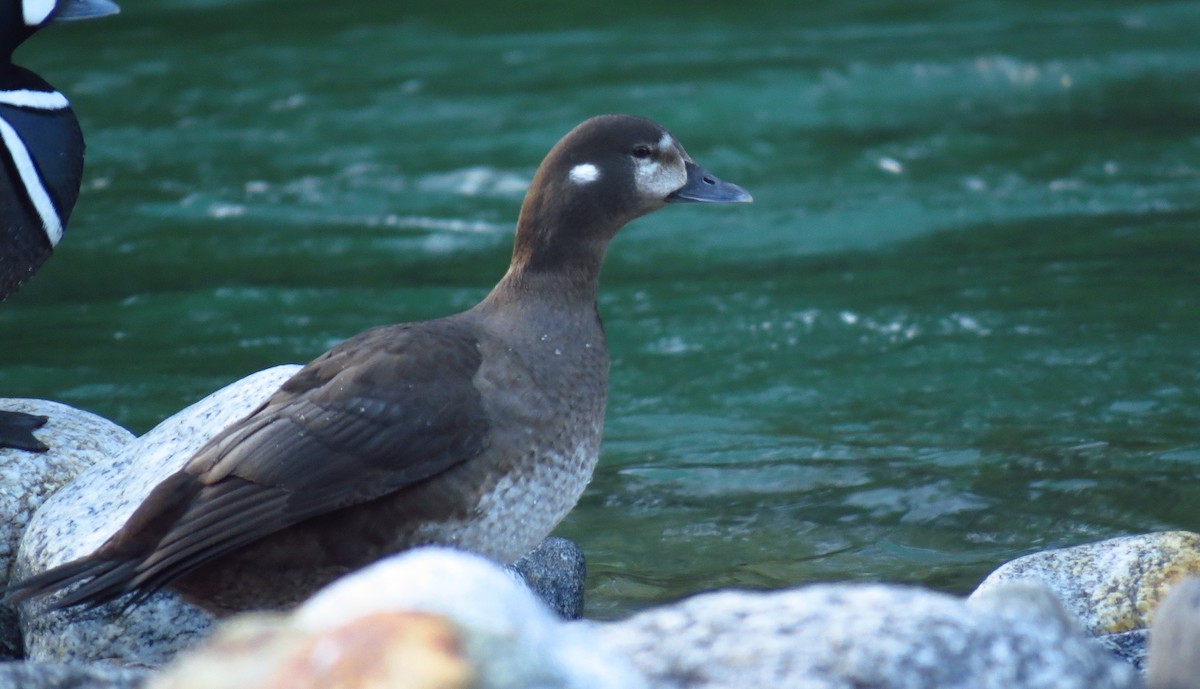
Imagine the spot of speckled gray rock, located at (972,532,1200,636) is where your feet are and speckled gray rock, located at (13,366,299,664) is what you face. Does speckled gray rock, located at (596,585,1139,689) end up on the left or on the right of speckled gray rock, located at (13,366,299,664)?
left

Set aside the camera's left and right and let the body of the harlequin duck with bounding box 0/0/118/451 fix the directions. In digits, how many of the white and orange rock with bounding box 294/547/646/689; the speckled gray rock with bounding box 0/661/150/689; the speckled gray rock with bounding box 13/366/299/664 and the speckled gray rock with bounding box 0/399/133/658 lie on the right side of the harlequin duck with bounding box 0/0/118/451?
4

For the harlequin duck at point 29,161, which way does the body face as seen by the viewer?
to the viewer's right

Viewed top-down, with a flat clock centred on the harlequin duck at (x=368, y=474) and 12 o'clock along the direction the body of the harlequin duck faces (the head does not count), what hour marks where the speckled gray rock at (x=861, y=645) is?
The speckled gray rock is roughly at 2 o'clock from the harlequin duck.

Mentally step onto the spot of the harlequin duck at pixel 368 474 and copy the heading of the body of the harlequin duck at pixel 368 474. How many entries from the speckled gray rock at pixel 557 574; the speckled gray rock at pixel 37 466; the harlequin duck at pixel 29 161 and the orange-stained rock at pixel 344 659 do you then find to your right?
1

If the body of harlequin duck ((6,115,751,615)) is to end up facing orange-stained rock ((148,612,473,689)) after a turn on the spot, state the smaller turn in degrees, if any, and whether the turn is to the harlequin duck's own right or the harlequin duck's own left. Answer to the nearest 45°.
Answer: approximately 90° to the harlequin duck's own right

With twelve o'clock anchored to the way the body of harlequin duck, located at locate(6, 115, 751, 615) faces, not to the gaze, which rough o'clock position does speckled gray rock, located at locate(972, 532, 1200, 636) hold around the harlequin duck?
The speckled gray rock is roughly at 12 o'clock from the harlequin duck.

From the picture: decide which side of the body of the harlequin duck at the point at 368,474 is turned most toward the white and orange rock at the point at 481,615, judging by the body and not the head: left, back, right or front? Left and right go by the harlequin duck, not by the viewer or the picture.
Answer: right

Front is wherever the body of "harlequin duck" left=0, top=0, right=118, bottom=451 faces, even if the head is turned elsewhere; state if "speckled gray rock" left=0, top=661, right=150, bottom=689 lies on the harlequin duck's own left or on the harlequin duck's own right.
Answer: on the harlequin duck's own right

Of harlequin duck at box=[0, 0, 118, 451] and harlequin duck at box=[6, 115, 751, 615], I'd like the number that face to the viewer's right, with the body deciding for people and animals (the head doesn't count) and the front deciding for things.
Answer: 2

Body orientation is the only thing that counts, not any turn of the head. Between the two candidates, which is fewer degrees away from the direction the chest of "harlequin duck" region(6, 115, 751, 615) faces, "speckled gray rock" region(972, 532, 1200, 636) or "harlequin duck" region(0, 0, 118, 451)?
the speckled gray rock

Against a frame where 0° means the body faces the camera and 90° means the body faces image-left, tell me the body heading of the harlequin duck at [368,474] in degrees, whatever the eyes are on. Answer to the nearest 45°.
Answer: approximately 270°

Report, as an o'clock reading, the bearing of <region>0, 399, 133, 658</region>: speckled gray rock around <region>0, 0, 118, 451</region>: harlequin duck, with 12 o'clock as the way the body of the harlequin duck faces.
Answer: The speckled gray rock is roughly at 3 o'clock from the harlequin duck.

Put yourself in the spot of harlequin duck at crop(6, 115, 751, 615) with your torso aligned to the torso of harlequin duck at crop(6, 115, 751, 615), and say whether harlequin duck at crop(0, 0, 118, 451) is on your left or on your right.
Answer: on your left
